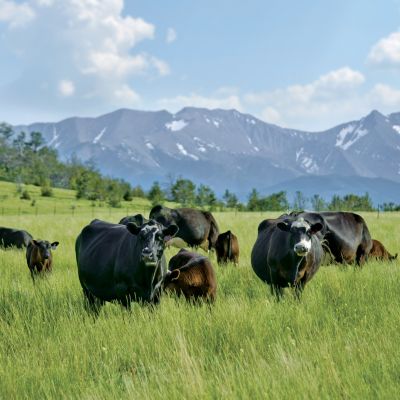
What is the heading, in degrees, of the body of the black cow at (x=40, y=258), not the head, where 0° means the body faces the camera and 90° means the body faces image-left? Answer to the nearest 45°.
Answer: approximately 315°

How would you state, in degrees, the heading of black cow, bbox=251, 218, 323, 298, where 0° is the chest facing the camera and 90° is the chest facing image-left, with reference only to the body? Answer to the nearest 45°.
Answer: approximately 0°

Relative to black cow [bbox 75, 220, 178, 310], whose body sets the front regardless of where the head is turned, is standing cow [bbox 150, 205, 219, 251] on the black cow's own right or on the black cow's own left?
on the black cow's own left

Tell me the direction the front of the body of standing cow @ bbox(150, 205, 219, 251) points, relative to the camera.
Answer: to the viewer's left

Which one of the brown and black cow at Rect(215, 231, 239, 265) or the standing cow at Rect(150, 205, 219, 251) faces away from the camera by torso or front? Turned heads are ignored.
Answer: the brown and black cow

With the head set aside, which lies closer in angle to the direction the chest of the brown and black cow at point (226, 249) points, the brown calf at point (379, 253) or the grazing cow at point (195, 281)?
the brown calf

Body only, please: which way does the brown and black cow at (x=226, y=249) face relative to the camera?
away from the camera
